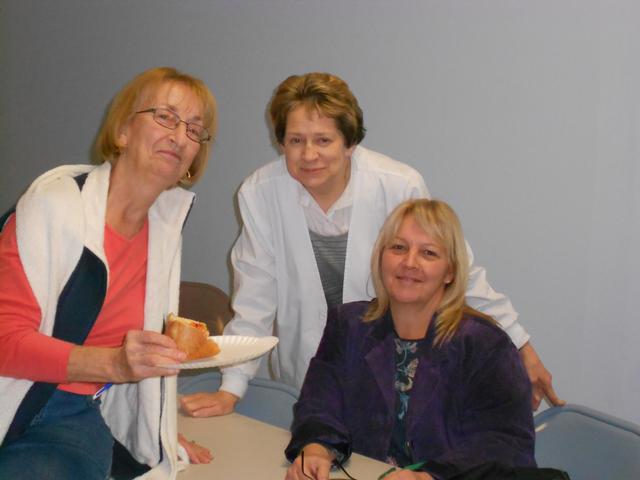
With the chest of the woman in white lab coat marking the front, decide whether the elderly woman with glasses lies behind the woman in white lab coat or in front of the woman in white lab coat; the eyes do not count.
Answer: in front

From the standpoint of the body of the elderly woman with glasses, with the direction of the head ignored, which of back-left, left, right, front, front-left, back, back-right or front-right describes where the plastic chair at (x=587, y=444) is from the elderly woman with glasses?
front-left

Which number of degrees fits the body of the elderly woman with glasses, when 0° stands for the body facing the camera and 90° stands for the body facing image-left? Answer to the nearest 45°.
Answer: approximately 315°

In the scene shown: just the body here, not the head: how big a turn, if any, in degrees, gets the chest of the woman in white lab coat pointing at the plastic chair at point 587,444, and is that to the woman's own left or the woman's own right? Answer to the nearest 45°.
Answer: approximately 45° to the woman's own left

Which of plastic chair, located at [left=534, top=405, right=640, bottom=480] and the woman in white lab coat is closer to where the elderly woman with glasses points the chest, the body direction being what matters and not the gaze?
the plastic chair

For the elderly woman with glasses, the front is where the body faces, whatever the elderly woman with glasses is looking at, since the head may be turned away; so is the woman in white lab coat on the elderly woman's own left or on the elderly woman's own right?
on the elderly woman's own left
